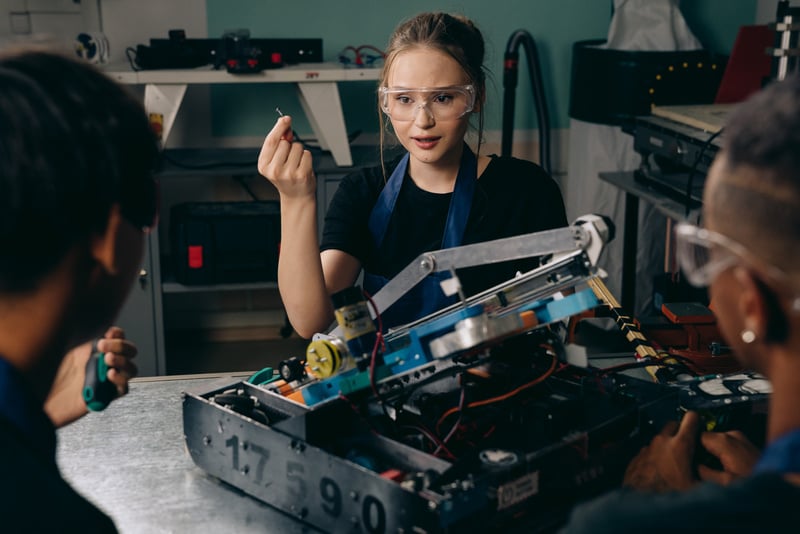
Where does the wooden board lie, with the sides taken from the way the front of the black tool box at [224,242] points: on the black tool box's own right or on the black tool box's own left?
on the black tool box's own left

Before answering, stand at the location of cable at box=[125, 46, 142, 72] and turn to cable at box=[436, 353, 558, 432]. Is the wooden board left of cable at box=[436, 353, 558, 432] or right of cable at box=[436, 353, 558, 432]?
left

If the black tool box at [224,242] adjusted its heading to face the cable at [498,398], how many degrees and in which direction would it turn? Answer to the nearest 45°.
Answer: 0° — it already faces it

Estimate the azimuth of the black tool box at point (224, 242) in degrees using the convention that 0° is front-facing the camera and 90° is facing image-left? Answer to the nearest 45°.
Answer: approximately 0°

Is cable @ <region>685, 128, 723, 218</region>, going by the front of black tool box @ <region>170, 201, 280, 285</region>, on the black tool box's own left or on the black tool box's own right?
on the black tool box's own left

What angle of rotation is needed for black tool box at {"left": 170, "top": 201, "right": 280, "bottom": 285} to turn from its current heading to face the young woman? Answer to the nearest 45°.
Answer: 0° — it already faces them

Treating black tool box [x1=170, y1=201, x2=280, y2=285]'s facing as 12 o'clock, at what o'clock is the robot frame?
The robot frame is roughly at 12 o'clock from the black tool box.

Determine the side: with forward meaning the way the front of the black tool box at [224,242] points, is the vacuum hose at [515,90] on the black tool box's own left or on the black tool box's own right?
on the black tool box's own left
